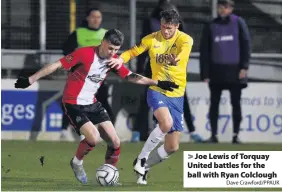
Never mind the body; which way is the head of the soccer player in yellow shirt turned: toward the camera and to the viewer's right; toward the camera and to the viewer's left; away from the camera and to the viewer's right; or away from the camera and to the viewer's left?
toward the camera and to the viewer's left

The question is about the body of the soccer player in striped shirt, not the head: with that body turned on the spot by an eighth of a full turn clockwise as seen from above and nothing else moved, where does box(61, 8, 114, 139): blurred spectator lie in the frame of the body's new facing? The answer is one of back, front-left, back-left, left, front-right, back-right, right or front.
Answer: back

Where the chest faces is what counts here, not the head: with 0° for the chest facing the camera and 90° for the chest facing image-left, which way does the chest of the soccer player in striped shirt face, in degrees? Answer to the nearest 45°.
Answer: approximately 315°

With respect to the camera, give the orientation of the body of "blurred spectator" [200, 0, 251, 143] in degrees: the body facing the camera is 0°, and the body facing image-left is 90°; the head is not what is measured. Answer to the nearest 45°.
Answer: approximately 0°

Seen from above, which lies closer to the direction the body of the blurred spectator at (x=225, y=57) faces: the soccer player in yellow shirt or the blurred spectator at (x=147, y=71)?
the soccer player in yellow shirt
